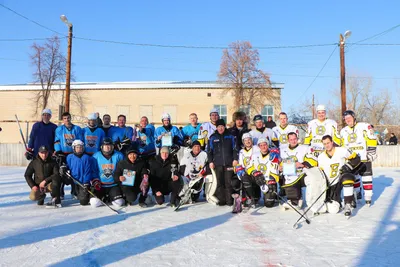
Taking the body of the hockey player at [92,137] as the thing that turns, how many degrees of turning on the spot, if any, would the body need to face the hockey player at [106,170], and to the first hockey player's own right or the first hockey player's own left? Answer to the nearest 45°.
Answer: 0° — they already face them

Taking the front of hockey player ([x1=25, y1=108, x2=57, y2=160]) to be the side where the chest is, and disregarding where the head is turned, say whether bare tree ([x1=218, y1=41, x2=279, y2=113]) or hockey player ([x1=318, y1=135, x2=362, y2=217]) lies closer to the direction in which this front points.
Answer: the hockey player

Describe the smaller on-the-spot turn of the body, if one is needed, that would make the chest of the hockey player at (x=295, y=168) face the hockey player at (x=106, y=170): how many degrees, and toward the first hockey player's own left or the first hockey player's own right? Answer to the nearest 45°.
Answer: approximately 90° to the first hockey player's own right

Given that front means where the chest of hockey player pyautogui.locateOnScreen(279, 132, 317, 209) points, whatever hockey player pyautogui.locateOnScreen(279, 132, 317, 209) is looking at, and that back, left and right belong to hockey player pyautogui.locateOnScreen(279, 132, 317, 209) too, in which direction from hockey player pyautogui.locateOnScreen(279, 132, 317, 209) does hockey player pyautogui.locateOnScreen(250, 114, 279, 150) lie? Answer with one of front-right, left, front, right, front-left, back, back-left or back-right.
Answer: back-right

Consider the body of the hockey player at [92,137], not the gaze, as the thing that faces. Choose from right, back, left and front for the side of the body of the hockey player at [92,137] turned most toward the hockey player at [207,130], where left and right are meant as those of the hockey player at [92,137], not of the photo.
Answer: left

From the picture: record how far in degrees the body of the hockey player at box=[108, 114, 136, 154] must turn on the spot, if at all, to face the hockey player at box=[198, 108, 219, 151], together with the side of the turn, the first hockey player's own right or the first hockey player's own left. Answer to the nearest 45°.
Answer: approximately 90° to the first hockey player's own left

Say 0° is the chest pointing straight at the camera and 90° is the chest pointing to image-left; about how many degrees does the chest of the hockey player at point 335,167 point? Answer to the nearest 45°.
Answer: approximately 0°
